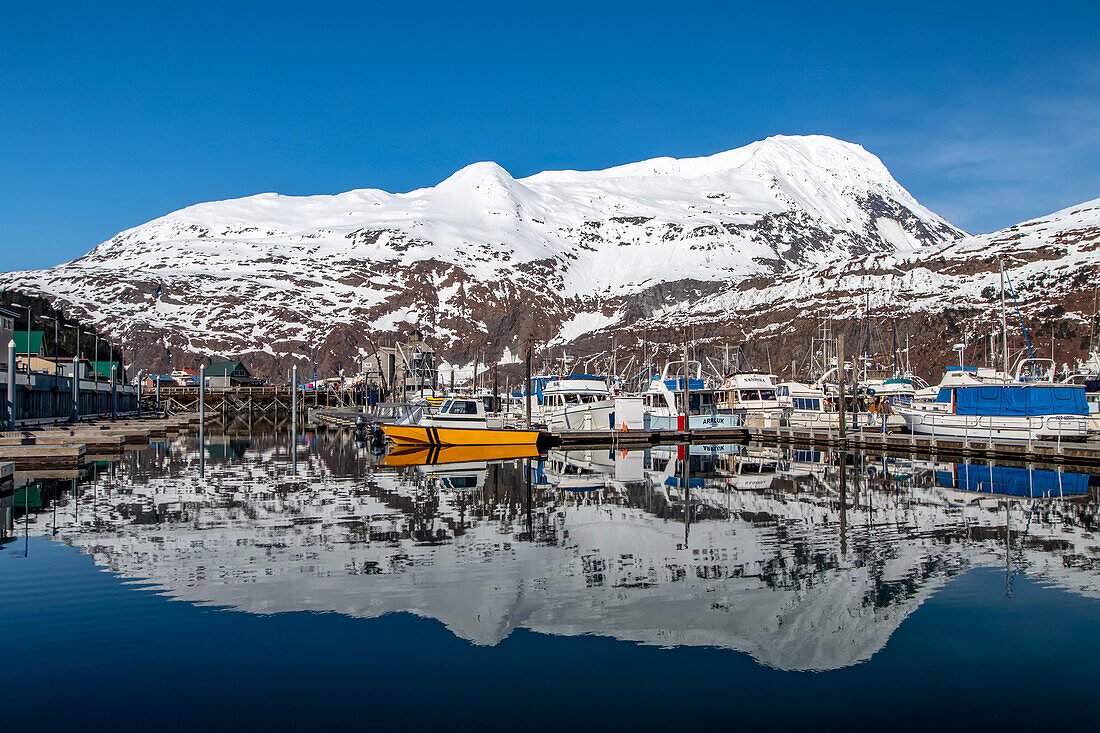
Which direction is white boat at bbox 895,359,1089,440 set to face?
to the viewer's left

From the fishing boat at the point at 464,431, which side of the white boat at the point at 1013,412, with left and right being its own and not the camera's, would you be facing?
front

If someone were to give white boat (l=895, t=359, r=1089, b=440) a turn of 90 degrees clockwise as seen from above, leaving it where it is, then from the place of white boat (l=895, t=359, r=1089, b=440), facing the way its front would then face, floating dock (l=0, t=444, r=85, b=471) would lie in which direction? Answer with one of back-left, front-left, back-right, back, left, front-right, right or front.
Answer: back-left
